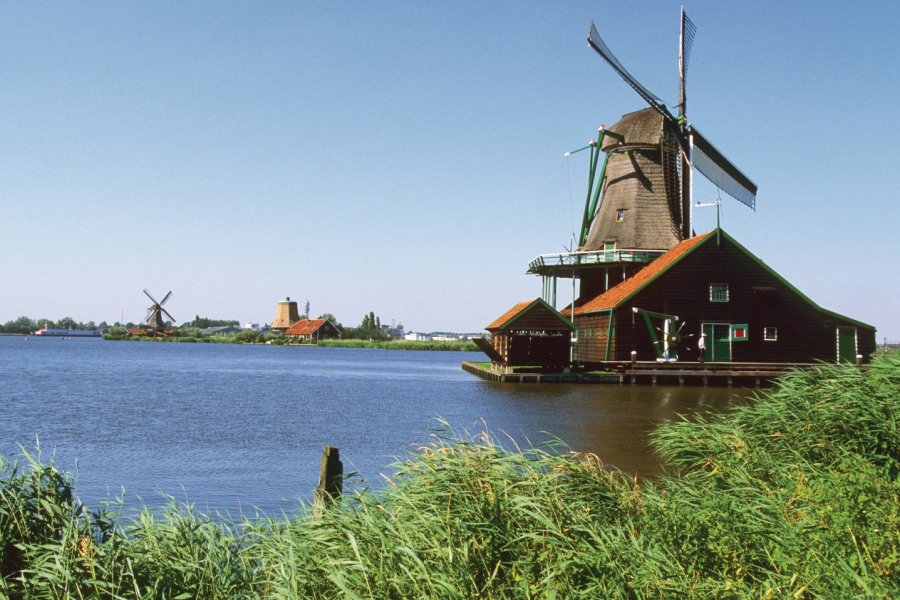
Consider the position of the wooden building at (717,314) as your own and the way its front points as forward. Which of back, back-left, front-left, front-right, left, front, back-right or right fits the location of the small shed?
right

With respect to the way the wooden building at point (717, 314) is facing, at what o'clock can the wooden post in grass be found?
The wooden post in grass is roughly at 12 o'clock from the wooden building.

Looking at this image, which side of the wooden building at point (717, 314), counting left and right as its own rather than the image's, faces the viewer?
front
